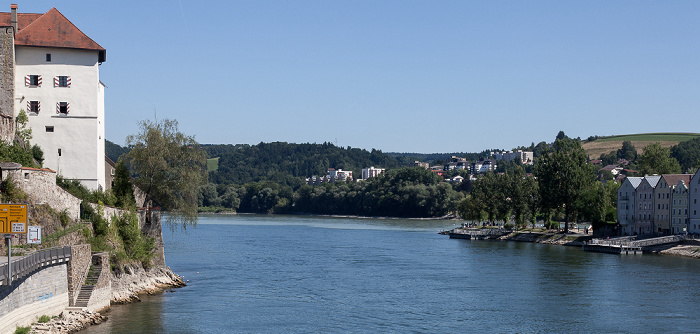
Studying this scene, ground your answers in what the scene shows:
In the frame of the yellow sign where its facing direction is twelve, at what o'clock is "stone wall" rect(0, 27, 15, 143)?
The stone wall is roughly at 6 o'clock from the yellow sign.

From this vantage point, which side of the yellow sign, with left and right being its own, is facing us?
front

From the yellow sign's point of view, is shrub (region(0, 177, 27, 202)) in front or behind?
behind

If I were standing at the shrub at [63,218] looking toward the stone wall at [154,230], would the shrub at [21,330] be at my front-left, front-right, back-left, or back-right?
back-right

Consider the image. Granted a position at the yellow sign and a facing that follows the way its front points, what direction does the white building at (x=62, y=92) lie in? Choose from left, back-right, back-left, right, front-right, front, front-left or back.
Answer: back

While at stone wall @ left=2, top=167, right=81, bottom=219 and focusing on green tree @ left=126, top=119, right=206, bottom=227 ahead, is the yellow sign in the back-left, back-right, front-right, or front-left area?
back-right

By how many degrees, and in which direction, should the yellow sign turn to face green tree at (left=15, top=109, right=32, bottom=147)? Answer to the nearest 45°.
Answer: approximately 180°
